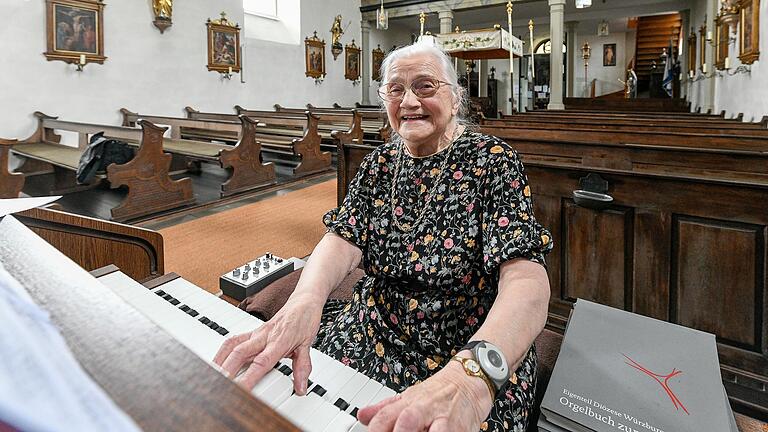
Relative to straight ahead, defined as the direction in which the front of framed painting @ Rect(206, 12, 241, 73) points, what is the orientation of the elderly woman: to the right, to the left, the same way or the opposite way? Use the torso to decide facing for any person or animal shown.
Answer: to the right

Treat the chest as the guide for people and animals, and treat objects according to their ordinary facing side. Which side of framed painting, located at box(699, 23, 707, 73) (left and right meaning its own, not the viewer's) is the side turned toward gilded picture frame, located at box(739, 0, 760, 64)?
left

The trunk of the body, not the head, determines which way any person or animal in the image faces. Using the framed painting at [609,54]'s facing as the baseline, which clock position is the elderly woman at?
The elderly woman is roughly at 12 o'clock from the framed painting.

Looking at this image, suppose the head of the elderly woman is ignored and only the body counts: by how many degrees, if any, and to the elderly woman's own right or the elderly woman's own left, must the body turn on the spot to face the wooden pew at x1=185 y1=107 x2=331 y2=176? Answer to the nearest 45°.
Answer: approximately 135° to the elderly woman's own right

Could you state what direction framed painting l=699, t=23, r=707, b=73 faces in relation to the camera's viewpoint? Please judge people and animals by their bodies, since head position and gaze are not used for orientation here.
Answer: facing to the left of the viewer

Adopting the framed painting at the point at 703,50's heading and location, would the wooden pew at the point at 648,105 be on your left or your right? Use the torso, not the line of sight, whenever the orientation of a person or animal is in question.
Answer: on your right
